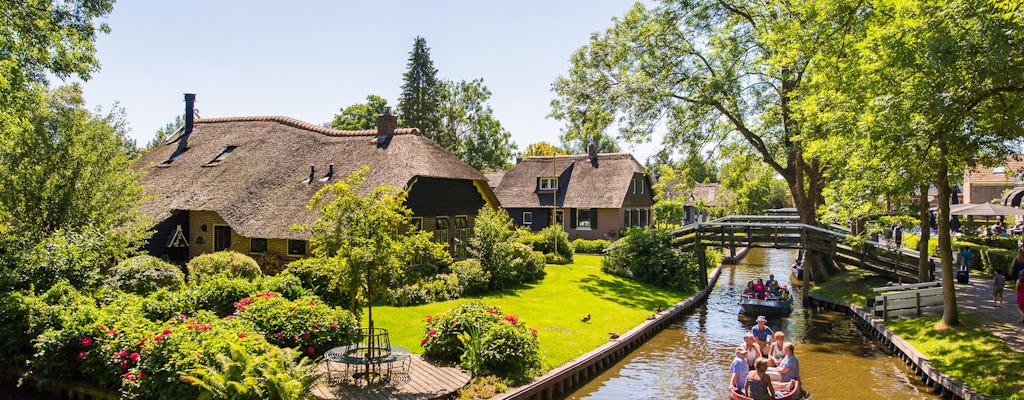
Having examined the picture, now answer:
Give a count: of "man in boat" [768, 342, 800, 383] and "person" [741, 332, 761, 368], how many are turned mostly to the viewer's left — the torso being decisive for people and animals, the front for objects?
1

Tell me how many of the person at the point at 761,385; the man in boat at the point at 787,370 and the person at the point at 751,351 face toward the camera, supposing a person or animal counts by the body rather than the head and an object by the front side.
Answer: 1

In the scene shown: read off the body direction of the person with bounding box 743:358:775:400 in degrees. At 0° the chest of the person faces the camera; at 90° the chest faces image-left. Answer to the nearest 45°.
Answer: approximately 180°

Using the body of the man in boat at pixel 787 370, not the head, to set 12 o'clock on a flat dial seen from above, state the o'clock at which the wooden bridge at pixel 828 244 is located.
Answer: The wooden bridge is roughly at 3 o'clock from the man in boat.

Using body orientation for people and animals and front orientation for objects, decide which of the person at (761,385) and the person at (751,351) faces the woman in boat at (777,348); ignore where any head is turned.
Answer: the person at (761,385)

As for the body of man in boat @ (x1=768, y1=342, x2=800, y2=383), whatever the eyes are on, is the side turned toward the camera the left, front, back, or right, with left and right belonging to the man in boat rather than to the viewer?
left

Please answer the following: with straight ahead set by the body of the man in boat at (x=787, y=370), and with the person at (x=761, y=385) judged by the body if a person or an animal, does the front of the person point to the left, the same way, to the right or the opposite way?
to the right

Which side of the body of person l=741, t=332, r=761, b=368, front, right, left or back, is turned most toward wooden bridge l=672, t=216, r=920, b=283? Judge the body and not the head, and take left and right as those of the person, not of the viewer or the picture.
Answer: back

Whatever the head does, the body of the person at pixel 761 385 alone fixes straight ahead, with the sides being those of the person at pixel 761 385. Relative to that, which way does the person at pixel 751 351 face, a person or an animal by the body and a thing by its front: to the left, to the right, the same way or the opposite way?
the opposite way

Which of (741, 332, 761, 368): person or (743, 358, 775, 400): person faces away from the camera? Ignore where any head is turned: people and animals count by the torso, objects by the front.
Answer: (743, 358, 775, 400): person

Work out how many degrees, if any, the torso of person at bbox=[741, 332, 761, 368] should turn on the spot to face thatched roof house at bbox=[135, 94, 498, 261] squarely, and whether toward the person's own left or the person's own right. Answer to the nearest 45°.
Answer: approximately 90° to the person's own right

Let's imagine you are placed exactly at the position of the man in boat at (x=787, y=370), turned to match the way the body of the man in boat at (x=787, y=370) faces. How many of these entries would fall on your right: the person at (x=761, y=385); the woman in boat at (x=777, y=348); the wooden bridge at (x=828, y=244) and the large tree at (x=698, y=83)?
3

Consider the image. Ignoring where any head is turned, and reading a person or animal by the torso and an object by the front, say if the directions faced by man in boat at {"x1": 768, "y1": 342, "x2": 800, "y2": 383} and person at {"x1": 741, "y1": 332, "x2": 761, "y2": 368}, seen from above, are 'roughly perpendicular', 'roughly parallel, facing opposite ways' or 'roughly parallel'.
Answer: roughly perpendicular

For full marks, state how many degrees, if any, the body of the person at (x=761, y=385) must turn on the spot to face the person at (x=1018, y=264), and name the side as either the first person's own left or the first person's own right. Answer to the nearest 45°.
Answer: approximately 45° to the first person's own right
